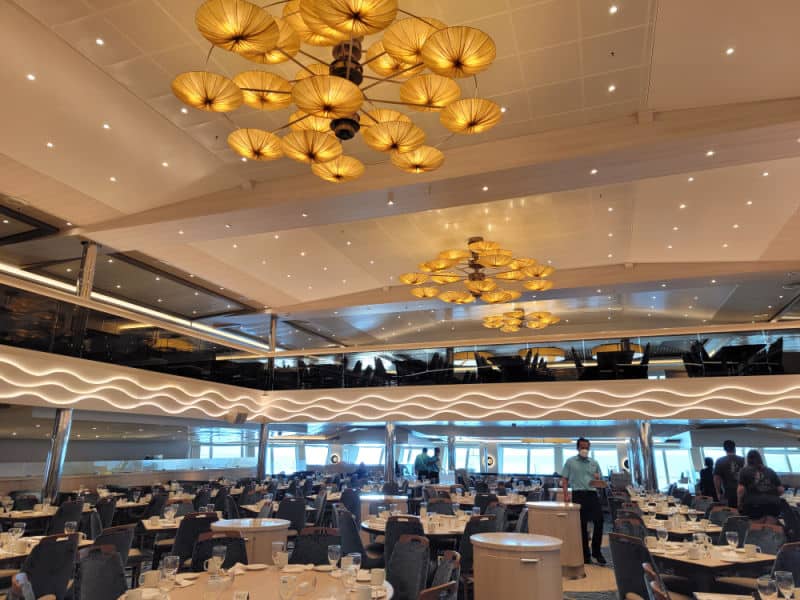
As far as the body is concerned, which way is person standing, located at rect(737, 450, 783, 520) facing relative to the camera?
away from the camera

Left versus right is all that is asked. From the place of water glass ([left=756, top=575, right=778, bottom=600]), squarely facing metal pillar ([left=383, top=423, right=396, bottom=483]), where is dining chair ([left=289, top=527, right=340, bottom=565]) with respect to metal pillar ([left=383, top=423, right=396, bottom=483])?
left

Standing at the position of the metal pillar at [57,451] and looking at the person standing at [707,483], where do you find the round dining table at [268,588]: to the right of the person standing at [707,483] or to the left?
right

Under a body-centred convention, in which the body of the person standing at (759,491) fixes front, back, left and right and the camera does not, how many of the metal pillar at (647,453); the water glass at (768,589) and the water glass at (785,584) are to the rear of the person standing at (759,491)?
2

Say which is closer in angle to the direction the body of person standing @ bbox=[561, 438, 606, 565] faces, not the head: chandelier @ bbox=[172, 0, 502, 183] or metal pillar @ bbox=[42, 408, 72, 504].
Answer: the chandelier

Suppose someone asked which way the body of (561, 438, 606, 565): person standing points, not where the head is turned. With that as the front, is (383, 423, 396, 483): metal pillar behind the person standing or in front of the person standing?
behind
